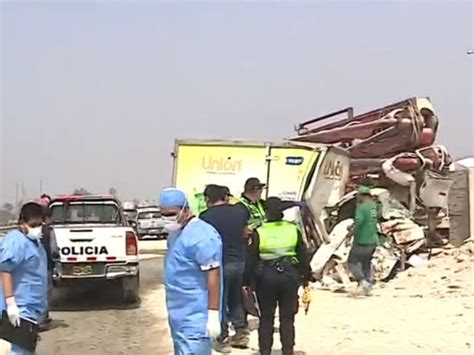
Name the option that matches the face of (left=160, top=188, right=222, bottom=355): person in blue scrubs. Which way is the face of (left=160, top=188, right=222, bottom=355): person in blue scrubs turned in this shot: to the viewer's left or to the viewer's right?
to the viewer's left

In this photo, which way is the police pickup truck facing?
away from the camera

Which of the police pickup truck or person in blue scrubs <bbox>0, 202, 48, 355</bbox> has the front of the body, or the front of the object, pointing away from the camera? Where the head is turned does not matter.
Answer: the police pickup truck

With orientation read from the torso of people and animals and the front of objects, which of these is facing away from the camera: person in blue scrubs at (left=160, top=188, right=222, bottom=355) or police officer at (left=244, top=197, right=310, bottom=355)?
the police officer

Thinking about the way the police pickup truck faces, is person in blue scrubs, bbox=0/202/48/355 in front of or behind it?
behind

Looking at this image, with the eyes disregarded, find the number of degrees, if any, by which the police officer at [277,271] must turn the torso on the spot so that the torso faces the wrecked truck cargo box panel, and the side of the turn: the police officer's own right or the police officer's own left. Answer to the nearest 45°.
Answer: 0° — they already face it

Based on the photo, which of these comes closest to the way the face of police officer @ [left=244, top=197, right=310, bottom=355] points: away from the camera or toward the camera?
away from the camera

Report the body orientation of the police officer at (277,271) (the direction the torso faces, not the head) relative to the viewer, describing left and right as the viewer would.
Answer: facing away from the viewer

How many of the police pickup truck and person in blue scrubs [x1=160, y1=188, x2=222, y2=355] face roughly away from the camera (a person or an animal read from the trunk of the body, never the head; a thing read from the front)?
1
